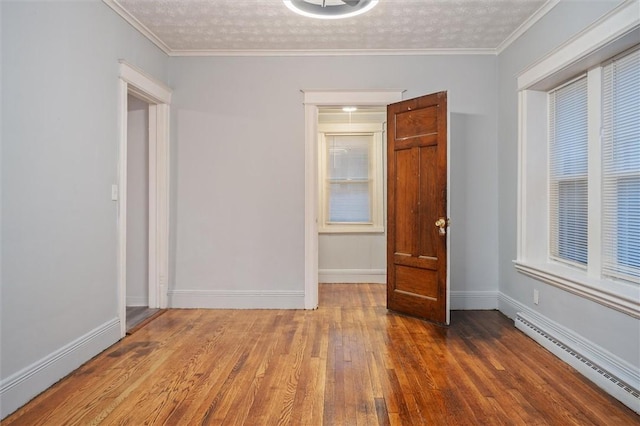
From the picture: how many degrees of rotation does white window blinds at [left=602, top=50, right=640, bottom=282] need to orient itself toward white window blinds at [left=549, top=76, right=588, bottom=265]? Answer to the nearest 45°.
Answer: approximately 90° to its right

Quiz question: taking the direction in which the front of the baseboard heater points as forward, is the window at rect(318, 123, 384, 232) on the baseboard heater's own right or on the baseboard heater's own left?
on the baseboard heater's own right

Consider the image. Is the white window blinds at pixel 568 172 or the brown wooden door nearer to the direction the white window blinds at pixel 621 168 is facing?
the brown wooden door

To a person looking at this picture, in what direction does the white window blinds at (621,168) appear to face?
facing the viewer and to the left of the viewer

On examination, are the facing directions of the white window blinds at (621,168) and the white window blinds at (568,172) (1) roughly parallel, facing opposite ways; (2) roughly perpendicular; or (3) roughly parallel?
roughly parallel

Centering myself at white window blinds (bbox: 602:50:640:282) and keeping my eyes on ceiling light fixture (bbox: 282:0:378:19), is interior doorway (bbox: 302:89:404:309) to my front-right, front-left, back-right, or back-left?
front-right

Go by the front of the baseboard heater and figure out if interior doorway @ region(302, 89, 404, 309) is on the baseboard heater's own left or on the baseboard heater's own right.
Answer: on the baseboard heater's own right

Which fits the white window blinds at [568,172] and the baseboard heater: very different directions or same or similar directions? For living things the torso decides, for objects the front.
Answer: same or similar directions

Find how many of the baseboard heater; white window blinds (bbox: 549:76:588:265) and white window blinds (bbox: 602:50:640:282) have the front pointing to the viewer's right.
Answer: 0

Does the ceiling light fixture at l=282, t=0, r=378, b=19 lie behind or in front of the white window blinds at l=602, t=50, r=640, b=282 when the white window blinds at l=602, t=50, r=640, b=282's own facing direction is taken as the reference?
in front

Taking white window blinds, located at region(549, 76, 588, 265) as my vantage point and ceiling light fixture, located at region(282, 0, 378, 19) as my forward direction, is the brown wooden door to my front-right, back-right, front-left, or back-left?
front-right

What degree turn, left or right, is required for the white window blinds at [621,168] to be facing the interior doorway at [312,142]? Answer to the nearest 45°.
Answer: approximately 45° to its right
